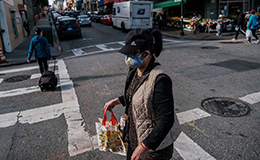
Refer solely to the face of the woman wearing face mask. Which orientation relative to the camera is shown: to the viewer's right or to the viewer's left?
to the viewer's left

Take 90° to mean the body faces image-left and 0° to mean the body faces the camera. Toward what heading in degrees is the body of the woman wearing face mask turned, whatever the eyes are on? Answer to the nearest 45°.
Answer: approximately 45°

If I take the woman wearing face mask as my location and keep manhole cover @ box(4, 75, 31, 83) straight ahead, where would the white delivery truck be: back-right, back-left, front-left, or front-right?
front-right

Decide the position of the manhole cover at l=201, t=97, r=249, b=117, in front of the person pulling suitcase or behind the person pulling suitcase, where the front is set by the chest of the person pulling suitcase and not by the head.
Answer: behind

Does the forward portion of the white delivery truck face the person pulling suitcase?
no

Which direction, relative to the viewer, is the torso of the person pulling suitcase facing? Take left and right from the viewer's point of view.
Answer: facing away from the viewer

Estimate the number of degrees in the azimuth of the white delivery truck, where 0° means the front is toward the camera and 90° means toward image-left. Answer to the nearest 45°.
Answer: approximately 135°

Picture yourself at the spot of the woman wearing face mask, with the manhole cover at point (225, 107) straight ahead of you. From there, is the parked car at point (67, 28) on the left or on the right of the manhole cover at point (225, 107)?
left

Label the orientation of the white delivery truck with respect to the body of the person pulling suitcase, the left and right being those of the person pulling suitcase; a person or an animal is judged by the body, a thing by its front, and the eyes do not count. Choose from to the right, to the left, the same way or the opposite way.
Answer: the same way

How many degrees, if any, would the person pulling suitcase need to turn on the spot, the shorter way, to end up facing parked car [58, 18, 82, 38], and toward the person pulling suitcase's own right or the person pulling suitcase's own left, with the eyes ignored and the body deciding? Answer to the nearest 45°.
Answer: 0° — they already face it

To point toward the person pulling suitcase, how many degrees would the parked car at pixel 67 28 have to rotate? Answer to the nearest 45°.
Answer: approximately 180°

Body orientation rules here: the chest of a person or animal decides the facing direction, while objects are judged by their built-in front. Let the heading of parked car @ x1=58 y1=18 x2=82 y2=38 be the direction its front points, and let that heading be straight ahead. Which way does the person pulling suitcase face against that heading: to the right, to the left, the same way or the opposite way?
the same way
